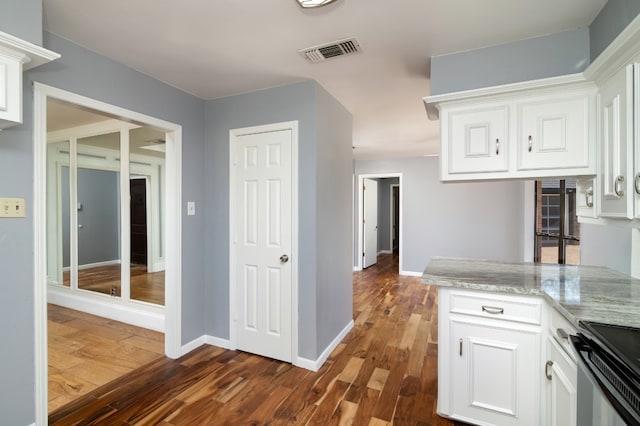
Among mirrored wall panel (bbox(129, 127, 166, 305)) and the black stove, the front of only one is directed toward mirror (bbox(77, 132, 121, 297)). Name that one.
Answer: the black stove

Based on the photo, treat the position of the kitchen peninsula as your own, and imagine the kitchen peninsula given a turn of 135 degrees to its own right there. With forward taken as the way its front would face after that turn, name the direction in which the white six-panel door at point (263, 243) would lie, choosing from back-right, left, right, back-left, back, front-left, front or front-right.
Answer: front-left

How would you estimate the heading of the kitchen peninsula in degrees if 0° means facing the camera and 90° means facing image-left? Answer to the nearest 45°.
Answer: approximately 0°

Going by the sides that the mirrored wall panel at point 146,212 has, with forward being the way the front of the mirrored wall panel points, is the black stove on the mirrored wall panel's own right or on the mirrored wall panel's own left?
on the mirrored wall panel's own left

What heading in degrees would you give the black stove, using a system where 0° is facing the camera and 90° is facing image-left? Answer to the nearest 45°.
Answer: approximately 90°

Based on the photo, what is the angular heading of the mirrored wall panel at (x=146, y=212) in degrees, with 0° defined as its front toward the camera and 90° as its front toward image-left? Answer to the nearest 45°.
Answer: approximately 45°

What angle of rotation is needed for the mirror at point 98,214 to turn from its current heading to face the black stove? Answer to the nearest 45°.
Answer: approximately 45° to its left
